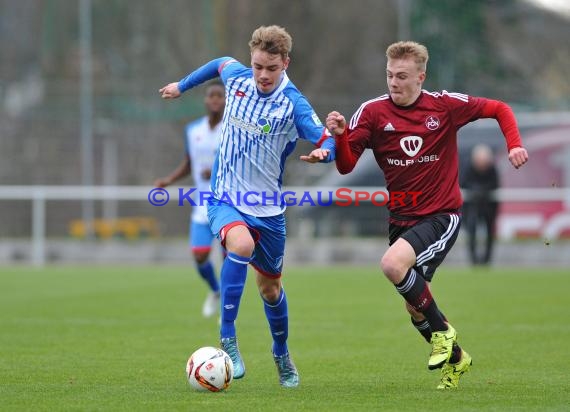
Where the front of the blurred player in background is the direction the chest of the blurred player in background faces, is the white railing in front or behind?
behind

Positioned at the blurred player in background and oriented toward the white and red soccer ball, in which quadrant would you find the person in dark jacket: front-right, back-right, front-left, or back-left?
back-left

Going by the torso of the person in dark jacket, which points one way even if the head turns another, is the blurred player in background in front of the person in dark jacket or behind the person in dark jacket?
in front

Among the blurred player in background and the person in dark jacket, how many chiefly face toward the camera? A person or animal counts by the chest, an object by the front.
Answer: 2

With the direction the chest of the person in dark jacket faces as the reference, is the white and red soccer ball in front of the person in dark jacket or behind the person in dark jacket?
in front

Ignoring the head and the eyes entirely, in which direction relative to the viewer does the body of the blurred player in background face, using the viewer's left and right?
facing the viewer

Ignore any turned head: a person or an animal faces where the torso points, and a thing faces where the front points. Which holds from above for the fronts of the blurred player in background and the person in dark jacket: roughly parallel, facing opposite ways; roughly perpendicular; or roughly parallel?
roughly parallel
